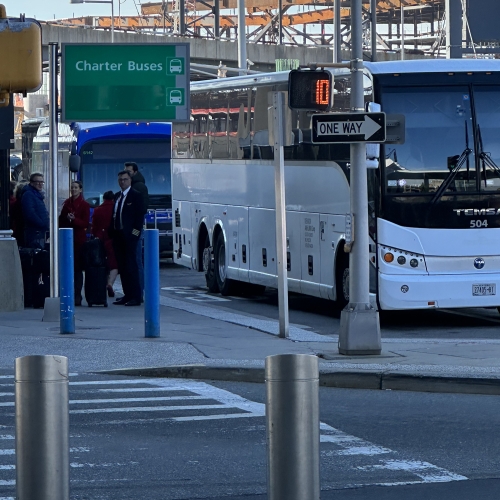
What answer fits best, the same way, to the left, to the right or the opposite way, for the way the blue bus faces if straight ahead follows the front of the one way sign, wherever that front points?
the same way

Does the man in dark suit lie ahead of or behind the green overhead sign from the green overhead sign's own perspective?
behind

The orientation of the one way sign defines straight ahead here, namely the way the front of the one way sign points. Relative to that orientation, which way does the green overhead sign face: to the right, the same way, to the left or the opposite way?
the same way

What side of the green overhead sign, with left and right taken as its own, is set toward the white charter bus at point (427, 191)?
left

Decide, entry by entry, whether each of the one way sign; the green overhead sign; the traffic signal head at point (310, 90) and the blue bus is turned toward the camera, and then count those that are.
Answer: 4

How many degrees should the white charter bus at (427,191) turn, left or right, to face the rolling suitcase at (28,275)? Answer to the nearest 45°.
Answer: approximately 135° to its right

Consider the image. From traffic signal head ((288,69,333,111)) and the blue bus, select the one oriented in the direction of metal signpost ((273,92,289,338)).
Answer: the blue bus

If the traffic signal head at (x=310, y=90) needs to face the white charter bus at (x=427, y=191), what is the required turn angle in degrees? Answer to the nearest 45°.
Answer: approximately 135° to its left

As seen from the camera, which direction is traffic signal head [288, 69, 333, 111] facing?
toward the camera

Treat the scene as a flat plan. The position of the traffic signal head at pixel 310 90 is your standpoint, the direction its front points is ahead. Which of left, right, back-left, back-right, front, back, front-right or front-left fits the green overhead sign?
back-right

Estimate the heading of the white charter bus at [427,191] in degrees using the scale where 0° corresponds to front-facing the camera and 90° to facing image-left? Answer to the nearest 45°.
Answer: approximately 315°

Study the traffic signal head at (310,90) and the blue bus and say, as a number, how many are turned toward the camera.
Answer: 2

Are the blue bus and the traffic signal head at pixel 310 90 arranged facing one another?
no

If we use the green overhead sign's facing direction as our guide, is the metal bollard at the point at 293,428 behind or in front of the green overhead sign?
in front

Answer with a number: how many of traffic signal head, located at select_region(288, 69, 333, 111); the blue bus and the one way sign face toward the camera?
3

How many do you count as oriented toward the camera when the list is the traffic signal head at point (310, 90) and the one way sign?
2

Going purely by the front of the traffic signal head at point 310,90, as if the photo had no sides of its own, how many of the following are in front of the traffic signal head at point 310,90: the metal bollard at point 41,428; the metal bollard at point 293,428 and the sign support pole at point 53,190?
2

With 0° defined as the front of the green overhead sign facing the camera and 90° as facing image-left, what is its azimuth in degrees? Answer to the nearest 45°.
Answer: approximately 0°
